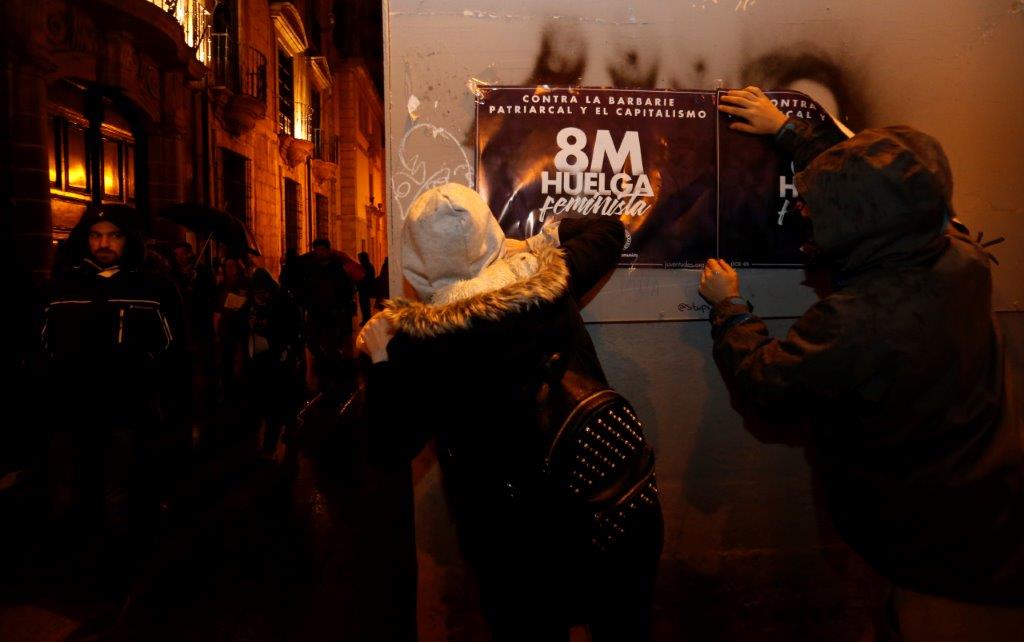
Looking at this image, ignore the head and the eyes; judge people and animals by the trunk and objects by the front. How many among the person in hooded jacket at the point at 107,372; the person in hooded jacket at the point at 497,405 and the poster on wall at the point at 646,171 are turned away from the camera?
1

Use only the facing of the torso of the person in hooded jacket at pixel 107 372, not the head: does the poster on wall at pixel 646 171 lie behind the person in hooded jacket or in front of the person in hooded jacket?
in front

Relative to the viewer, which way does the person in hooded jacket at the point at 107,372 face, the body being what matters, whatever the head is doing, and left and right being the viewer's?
facing the viewer

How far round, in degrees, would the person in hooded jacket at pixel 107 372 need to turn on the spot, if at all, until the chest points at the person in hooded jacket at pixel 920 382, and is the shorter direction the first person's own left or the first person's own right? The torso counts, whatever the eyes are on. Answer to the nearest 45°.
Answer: approximately 45° to the first person's own left

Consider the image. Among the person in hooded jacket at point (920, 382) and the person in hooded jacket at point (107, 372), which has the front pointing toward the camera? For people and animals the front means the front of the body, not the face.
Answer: the person in hooded jacket at point (107, 372)

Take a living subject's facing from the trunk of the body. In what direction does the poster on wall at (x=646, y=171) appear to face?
toward the camera

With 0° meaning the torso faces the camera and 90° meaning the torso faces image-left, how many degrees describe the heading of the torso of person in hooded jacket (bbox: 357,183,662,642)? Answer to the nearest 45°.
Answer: approximately 180°

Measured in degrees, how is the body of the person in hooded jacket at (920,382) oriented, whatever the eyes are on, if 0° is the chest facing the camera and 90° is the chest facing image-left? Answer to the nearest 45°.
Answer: approximately 135°

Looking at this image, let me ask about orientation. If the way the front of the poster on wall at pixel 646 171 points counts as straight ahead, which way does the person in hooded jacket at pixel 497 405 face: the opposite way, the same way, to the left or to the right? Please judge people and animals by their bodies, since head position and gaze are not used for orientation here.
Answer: the opposite way

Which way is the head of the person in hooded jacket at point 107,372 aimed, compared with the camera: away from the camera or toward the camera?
toward the camera

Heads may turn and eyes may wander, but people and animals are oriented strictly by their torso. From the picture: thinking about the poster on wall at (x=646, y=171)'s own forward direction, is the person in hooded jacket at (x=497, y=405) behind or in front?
in front
